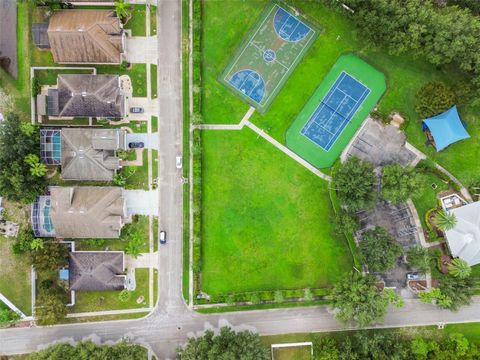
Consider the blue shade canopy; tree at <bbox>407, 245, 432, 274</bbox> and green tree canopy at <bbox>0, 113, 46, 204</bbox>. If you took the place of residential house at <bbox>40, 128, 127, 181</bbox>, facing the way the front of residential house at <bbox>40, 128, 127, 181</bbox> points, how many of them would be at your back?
1

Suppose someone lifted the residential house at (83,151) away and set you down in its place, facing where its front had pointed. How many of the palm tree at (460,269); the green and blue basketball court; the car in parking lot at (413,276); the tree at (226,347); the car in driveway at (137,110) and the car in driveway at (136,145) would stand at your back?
0

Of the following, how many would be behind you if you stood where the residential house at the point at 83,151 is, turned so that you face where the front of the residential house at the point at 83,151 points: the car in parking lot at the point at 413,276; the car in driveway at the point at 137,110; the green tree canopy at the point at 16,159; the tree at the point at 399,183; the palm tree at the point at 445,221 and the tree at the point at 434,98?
1

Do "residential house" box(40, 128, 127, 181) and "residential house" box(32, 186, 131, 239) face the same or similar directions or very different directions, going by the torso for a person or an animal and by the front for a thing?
same or similar directions

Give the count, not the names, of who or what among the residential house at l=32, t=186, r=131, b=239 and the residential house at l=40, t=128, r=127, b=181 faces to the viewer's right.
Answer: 2

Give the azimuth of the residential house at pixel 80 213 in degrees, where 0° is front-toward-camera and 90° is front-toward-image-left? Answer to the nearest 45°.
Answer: approximately 270°

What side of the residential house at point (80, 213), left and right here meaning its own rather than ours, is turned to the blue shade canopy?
front

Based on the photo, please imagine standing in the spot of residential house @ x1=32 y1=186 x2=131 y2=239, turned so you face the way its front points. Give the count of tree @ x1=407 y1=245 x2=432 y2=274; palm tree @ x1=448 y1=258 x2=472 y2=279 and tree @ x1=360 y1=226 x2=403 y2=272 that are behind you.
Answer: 0

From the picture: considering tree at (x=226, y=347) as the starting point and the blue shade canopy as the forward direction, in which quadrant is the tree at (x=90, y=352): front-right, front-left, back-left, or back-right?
back-left

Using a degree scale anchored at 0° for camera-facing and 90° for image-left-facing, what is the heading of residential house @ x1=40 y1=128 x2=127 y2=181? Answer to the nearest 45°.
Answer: approximately 270°

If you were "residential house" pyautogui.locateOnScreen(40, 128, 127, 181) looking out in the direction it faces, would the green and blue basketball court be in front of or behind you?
in front

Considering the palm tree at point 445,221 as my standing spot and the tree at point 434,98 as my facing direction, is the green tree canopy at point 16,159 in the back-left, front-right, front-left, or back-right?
front-left
